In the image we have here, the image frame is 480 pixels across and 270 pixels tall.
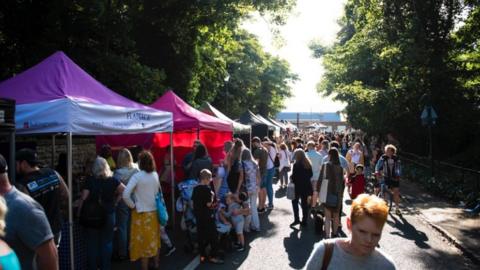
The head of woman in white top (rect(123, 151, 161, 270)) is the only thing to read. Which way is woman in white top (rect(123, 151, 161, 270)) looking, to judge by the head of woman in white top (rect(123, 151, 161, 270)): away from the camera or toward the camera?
away from the camera

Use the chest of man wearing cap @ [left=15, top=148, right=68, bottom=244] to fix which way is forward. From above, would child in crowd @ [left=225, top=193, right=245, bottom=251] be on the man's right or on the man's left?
on the man's right

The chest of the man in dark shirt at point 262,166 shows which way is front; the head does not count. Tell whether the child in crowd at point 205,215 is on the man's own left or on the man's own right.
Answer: on the man's own left
